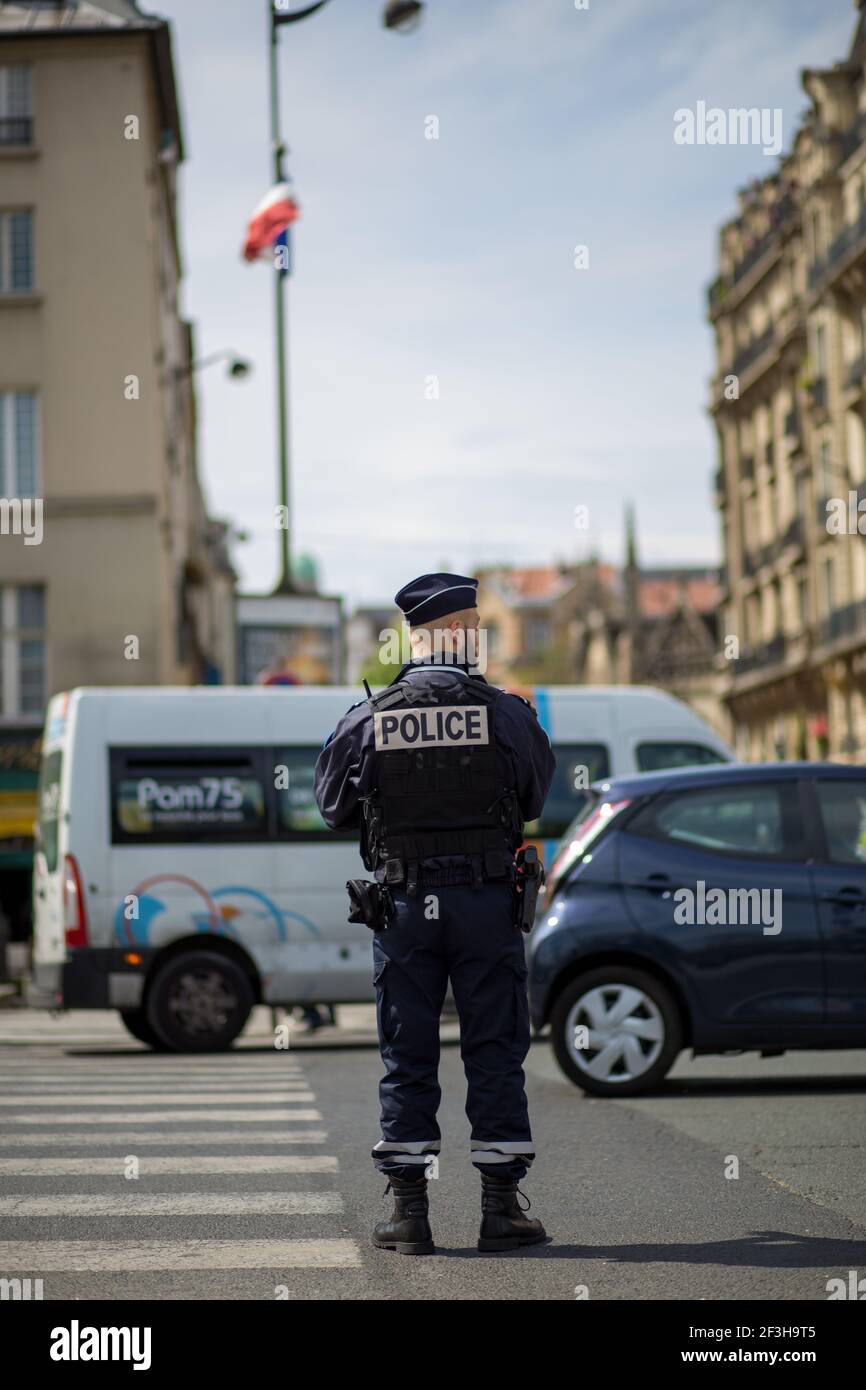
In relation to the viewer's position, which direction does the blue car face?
facing to the right of the viewer

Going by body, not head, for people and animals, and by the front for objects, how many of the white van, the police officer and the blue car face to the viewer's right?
2

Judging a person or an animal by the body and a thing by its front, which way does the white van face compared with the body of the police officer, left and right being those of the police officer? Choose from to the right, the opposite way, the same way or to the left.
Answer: to the right

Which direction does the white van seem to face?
to the viewer's right

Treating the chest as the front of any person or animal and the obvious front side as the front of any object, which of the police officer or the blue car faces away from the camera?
the police officer

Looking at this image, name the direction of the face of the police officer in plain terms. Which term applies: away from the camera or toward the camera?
away from the camera

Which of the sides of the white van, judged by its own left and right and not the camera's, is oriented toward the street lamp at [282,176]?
left

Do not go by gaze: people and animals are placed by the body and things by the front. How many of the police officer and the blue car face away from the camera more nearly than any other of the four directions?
1

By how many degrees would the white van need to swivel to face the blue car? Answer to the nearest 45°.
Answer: approximately 45° to its right

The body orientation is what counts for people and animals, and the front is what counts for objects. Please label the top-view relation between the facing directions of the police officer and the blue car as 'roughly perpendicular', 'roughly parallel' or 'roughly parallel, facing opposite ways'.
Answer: roughly perpendicular

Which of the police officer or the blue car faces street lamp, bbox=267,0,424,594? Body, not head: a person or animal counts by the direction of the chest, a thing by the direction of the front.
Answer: the police officer

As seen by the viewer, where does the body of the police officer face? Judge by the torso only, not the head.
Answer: away from the camera
